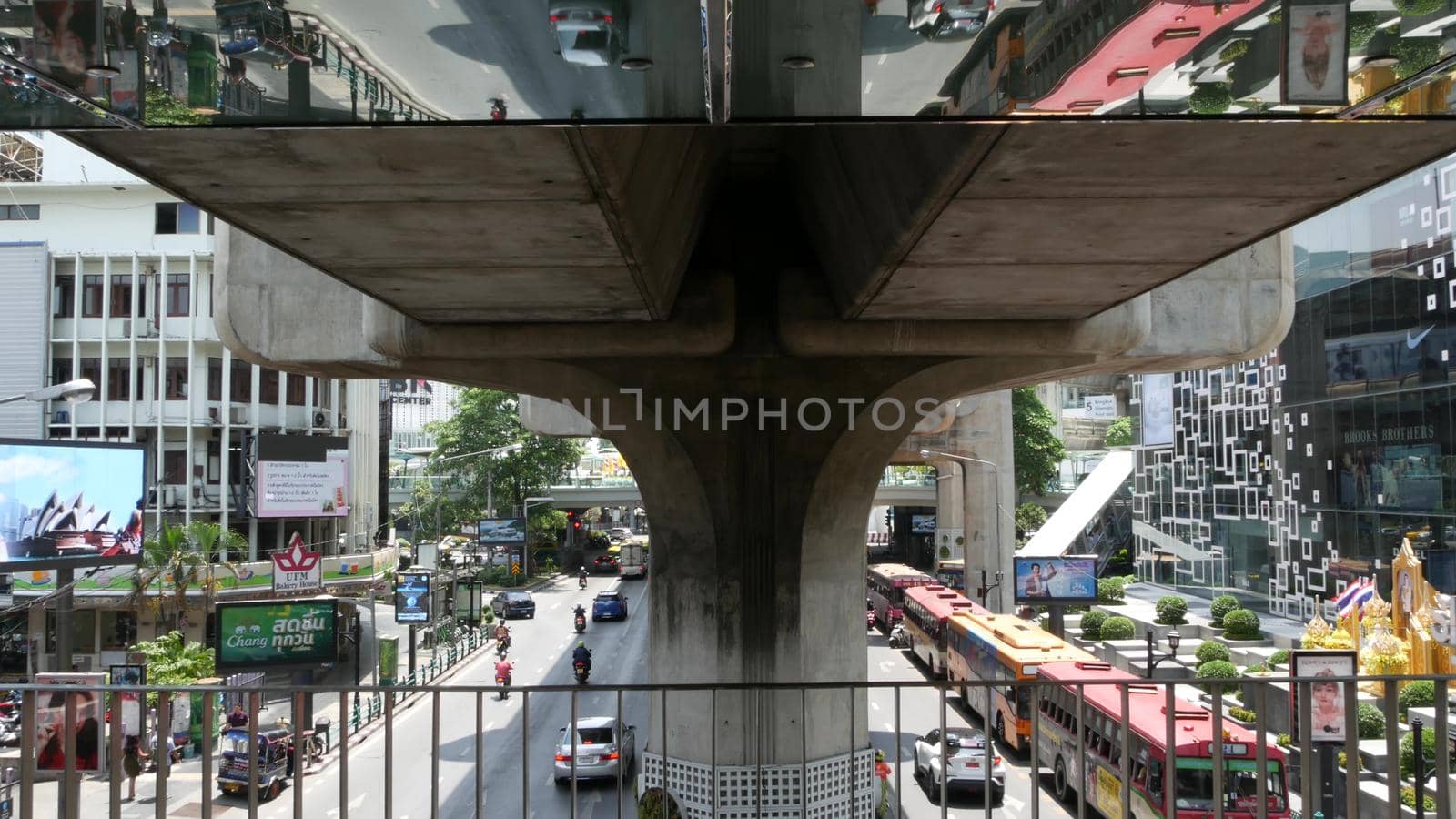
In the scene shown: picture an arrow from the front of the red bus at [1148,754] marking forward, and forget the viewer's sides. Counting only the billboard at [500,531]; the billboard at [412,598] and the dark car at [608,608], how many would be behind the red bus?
3

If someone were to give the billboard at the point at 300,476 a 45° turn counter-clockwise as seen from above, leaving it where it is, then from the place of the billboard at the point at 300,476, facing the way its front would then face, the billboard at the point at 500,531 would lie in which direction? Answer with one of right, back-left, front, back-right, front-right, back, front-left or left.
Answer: left

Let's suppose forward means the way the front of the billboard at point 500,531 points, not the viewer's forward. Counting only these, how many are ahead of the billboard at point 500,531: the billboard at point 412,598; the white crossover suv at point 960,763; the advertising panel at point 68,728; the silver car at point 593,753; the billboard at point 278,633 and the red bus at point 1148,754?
6

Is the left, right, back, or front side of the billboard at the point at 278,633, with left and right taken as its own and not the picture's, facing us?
front

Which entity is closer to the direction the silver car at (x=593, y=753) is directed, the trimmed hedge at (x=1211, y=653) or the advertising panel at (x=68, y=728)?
the trimmed hedge

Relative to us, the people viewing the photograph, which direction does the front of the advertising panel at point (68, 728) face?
facing the viewer

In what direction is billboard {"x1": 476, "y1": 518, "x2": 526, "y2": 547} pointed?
toward the camera

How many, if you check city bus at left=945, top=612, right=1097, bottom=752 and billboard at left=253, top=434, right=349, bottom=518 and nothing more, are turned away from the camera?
0

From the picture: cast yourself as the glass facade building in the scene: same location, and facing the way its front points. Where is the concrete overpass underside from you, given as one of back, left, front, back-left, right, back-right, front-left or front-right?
front-left

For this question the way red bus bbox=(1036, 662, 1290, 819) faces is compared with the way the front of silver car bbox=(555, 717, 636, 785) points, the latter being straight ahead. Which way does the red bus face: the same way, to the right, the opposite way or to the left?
the opposite way

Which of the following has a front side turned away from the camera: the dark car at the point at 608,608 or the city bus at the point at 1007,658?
the dark car

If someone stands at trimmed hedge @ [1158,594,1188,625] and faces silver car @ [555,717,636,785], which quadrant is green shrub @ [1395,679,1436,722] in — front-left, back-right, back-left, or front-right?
front-left

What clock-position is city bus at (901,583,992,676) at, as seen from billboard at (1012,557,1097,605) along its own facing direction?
The city bus is roughly at 3 o'clock from the billboard.

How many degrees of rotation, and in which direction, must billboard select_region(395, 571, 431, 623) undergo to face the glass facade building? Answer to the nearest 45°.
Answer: approximately 90° to its left

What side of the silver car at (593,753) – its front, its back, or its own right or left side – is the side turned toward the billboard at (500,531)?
front

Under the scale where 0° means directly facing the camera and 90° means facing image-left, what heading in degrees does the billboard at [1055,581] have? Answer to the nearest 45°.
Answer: approximately 0°

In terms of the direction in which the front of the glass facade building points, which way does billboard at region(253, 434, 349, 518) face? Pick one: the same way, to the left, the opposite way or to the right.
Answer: to the left

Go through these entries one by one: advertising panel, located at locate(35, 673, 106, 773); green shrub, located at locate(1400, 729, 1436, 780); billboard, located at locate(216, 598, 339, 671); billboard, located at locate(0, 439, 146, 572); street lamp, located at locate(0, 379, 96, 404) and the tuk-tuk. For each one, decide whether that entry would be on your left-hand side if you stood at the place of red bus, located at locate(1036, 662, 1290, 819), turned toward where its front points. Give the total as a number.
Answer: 1

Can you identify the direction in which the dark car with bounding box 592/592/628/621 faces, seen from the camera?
facing away from the viewer

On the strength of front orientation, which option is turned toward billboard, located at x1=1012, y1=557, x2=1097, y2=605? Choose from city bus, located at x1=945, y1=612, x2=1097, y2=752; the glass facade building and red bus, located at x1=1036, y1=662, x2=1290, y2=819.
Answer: the glass facade building

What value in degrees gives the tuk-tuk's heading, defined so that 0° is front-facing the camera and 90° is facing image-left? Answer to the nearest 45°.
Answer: approximately 225°

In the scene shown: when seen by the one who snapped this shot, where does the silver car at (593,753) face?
facing away from the viewer
